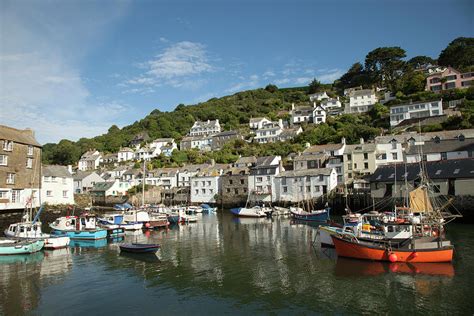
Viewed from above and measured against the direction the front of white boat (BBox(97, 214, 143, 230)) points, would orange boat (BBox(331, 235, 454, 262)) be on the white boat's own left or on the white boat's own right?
on the white boat's own left

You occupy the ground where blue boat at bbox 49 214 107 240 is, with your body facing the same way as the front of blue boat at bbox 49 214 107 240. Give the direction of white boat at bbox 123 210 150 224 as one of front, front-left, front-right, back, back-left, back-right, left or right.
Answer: back-right

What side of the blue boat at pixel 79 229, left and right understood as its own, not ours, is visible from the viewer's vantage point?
left

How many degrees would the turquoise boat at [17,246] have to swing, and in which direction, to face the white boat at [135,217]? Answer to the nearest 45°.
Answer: approximately 45° to its left

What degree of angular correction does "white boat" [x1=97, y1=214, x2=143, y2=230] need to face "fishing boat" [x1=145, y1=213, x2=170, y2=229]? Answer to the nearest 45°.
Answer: approximately 180°

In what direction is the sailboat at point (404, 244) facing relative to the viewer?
to the viewer's left

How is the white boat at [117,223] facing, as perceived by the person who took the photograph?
facing to the left of the viewer

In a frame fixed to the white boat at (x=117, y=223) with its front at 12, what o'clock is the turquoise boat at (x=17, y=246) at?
The turquoise boat is roughly at 10 o'clock from the white boat.

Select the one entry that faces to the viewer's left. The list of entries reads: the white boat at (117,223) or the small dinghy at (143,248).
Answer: the white boat

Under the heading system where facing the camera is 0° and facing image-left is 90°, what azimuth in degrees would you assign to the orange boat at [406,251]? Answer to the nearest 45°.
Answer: approximately 90°

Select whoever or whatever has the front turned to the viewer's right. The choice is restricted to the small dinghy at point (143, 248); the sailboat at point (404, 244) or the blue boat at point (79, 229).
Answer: the small dinghy

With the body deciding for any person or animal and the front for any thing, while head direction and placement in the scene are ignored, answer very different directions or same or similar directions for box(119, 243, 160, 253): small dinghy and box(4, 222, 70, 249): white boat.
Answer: very different directions
